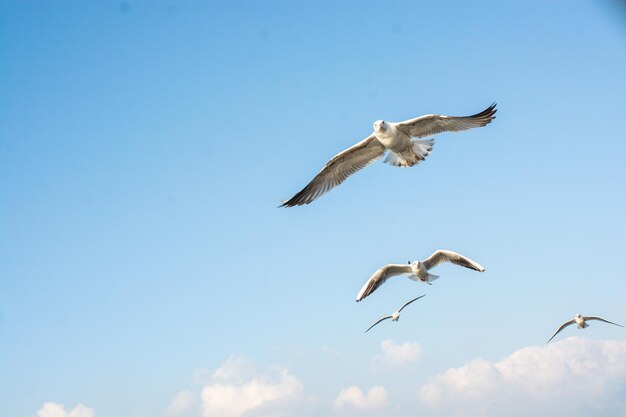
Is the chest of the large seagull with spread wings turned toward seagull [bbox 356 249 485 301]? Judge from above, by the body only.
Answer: no
